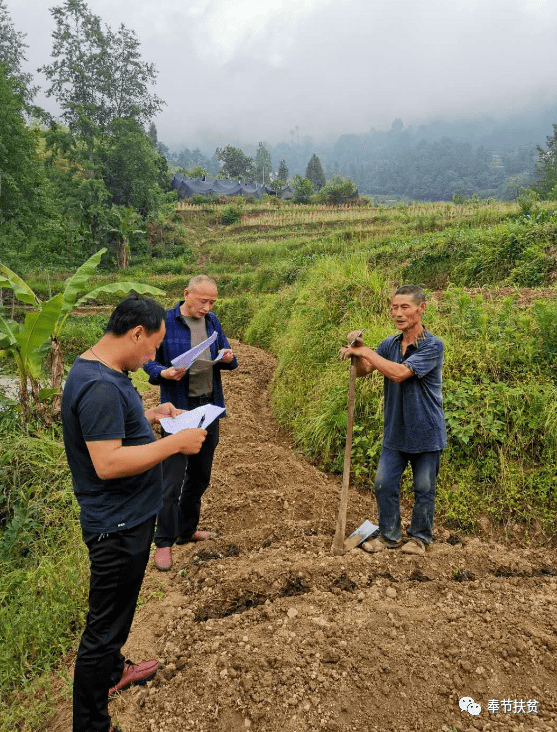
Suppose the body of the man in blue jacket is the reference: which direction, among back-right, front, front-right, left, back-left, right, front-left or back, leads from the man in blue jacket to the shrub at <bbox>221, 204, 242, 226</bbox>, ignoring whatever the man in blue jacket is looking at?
back-left

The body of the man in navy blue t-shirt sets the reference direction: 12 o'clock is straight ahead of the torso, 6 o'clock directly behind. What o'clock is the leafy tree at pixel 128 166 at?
The leafy tree is roughly at 9 o'clock from the man in navy blue t-shirt.

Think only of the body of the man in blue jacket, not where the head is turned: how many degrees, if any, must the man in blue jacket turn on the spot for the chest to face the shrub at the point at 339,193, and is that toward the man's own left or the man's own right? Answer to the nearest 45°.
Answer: approximately 135° to the man's own left

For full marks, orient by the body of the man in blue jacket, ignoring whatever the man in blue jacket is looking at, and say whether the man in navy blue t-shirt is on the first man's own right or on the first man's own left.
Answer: on the first man's own right

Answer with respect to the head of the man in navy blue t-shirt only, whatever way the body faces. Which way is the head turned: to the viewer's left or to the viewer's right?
to the viewer's right

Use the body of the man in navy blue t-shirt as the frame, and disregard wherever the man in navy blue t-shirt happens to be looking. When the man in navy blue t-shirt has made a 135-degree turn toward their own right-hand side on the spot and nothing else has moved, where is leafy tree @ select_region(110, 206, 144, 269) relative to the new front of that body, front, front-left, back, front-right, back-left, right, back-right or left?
back-right

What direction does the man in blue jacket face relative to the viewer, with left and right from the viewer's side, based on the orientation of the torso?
facing the viewer and to the right of the viewer

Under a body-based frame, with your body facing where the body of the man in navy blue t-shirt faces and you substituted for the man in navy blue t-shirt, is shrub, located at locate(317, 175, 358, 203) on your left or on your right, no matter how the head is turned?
on your left

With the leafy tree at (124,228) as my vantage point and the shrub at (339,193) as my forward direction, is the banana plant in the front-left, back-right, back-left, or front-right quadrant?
back-right

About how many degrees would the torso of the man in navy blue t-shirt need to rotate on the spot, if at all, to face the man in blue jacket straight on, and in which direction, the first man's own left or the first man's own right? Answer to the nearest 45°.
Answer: approximately 90° to the first man's own left

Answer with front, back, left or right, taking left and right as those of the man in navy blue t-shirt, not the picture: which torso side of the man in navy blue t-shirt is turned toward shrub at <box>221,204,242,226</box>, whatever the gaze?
left

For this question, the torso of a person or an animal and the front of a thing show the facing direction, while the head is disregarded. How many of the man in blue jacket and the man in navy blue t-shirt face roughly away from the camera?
0

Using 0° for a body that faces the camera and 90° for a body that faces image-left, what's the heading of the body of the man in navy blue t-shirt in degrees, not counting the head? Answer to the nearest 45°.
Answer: approximately 270°

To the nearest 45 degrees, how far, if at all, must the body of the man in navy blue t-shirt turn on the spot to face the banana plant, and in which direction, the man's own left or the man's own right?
approximately 90° to the man's own left
